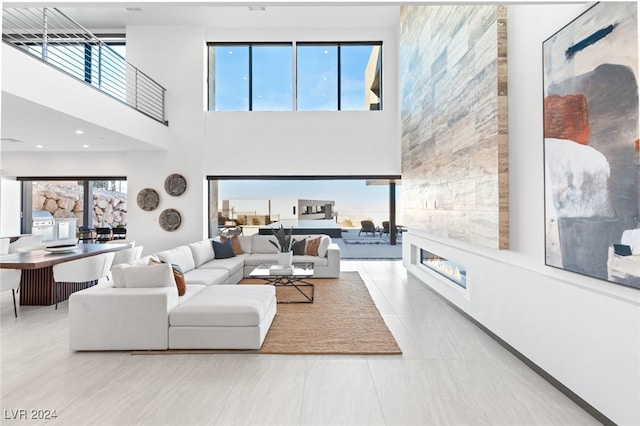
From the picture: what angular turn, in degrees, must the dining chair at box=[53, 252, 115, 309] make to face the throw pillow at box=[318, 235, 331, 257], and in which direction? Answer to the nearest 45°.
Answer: approximately 135° to its right

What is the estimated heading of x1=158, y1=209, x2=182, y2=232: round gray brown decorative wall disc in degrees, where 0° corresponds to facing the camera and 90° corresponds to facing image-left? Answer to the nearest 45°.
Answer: approximately 0°

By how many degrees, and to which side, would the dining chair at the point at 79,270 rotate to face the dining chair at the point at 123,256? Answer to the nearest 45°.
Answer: approximately 90° to its right

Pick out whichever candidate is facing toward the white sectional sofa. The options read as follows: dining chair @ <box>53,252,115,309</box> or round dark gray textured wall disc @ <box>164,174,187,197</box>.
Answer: the round dark gray textured wall disc

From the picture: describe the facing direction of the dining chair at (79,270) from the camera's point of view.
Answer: facing away from the viewer and to the left of the viewer
